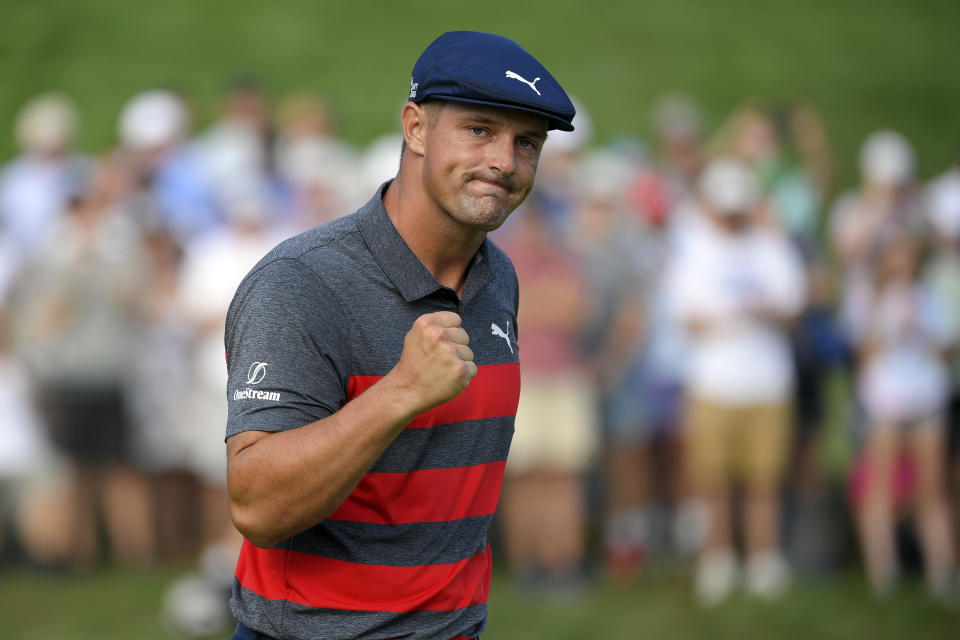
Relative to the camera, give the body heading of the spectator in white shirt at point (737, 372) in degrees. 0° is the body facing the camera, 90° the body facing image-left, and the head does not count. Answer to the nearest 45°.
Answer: approximately 0°

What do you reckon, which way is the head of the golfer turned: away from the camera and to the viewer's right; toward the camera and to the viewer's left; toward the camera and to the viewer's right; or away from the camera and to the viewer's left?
toward the camera and to the viewer's right

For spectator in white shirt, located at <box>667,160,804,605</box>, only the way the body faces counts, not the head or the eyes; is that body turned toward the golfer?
yes

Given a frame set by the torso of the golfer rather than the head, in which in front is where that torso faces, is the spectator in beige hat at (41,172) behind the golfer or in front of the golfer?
behind

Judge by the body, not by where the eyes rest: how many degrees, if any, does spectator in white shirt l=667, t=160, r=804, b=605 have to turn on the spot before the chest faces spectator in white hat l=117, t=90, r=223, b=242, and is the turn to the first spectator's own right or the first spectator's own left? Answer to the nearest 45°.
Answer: approximately 90° to the first spectator's own right

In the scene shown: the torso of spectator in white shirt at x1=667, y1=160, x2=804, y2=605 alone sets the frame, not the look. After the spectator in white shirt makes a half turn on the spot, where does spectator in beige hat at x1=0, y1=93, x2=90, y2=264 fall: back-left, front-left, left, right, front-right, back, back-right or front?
left

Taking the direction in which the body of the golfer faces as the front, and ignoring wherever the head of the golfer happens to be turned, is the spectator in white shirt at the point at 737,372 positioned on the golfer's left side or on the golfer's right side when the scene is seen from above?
on the golfer's left side
